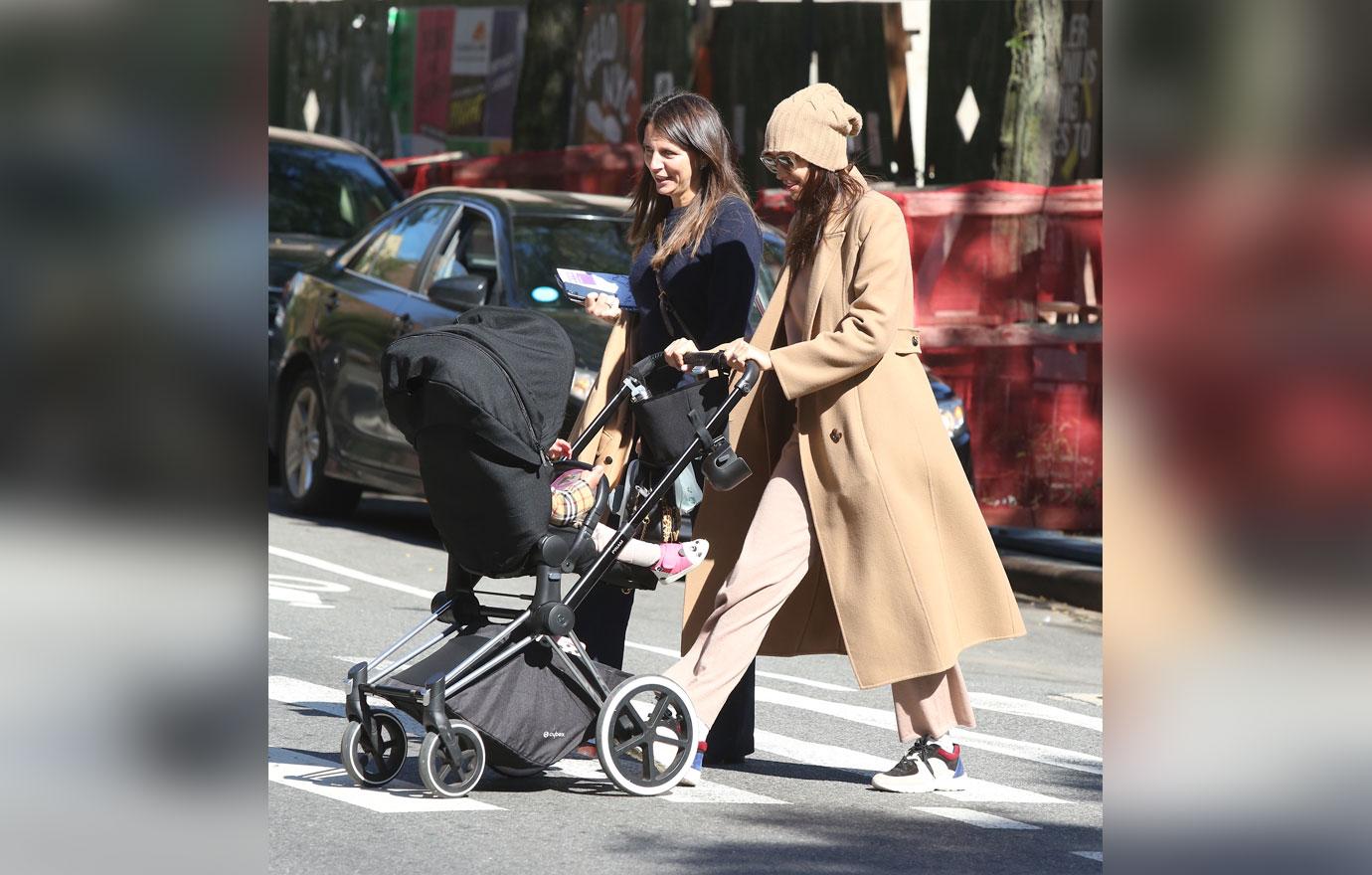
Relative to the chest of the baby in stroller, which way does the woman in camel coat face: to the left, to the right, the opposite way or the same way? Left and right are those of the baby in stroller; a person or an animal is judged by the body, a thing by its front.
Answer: the opposite way

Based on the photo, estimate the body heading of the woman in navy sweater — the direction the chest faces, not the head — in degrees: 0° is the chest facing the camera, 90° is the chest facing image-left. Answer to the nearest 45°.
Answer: approximately 45°

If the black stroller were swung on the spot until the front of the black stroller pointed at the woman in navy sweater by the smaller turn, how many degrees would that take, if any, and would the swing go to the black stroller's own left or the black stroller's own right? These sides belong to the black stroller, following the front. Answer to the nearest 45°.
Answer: approximately 180°

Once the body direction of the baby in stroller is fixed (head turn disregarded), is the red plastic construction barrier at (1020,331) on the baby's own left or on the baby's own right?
on the baby's own left

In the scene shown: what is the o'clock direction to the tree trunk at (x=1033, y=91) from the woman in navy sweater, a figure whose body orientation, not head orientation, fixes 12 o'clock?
The tree trunk is roughly at 5 o'clock from the woman in navy sweater.

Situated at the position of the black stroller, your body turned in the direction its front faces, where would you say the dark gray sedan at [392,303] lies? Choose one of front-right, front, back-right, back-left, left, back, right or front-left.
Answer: back-right

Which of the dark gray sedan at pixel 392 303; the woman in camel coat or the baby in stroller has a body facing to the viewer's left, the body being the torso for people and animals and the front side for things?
the woman in camel coat

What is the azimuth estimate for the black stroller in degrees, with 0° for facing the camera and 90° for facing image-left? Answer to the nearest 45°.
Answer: approximately 45°

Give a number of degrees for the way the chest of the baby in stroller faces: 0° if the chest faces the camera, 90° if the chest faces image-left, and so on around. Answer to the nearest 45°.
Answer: approximately 270°

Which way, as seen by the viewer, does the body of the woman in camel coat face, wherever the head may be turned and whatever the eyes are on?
to the viewer's left

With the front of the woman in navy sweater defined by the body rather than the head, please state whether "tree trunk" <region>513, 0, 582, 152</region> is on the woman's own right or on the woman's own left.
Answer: on the woman's own right
